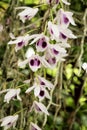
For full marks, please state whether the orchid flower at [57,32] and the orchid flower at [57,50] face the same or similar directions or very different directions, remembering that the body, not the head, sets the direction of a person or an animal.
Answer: same or similar directions

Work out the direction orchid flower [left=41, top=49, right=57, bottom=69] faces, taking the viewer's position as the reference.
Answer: facing the viewer and to the right of the viewer

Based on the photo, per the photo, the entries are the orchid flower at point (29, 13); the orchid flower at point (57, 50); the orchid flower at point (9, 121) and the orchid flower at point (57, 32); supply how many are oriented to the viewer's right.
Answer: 0

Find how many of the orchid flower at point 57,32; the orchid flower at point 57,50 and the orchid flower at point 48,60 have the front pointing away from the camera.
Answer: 0

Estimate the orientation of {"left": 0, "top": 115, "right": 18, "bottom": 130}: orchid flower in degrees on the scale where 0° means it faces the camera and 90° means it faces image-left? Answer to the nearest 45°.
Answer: approximately 45°

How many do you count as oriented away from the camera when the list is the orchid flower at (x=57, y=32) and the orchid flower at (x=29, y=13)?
0

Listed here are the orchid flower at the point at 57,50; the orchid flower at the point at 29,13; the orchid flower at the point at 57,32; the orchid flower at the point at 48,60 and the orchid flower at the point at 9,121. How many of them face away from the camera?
0
